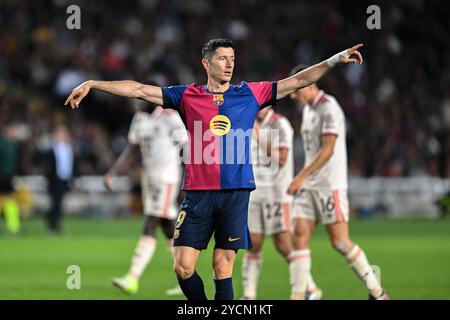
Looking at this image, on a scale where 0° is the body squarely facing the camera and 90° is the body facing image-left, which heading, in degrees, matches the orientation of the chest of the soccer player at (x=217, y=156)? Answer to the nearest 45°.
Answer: approximately 0°

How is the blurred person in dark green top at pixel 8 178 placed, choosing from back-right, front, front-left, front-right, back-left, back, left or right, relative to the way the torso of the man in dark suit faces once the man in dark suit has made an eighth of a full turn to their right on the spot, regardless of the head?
front-right

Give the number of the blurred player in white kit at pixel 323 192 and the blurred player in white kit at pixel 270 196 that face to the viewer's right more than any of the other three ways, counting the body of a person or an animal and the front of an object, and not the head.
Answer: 0

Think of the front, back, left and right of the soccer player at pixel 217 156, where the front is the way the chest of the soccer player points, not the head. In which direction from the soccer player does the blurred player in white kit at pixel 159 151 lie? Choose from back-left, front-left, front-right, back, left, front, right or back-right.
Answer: back

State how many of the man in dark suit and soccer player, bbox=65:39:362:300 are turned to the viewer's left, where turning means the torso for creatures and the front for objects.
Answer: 0
